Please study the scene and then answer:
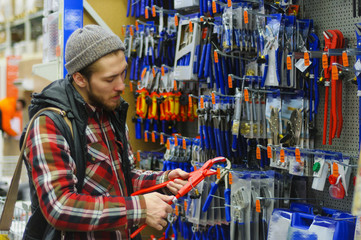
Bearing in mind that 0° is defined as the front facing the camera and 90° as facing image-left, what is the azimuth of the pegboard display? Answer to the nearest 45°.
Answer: approximately 45°

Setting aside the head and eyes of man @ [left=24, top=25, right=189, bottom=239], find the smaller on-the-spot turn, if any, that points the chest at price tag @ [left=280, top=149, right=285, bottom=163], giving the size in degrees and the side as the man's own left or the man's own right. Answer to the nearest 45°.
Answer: approximately 90° to the man's own left

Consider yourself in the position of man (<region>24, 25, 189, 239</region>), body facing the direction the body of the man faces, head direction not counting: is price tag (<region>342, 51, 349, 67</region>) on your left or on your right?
on your left

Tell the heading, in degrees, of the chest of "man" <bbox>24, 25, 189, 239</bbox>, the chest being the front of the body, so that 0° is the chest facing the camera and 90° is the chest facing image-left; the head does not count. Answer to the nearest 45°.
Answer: approximately 315°

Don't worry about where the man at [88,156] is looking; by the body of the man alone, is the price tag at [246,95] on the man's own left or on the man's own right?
on the man's own left
